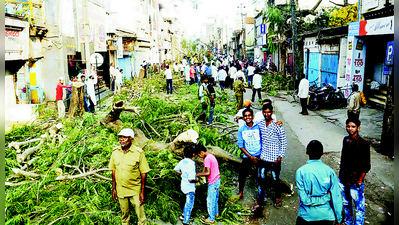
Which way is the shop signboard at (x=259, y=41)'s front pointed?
toward the camera

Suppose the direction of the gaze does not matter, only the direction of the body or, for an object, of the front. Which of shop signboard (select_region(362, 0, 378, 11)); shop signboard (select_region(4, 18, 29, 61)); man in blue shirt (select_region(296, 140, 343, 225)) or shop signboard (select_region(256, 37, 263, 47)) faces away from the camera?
the man in blue shirt

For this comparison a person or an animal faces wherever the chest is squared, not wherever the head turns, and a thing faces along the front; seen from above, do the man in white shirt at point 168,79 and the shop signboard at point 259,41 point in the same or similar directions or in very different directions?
very different directions

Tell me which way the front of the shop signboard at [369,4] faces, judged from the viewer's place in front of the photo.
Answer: facing the viewer and to the left of the viewer

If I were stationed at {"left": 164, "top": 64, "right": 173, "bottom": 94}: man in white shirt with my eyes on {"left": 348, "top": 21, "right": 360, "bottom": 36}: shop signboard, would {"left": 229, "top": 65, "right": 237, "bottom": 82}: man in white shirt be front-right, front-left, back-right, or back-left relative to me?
front-left

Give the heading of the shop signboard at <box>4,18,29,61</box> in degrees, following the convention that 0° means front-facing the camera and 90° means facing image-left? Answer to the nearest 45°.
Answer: approximately 315°

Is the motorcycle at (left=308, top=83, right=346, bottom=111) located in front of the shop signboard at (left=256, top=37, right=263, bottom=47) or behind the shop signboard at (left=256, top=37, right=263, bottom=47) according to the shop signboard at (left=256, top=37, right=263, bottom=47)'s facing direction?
in front

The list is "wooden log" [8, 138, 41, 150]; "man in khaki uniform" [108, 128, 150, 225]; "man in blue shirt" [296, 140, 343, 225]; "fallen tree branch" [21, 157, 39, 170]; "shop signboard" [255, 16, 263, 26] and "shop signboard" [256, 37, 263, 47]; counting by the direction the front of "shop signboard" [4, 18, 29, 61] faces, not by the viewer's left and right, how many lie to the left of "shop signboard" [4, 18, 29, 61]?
2

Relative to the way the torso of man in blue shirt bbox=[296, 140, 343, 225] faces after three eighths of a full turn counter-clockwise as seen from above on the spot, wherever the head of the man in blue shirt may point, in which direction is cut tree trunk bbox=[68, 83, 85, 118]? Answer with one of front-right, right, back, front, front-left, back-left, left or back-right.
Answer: right

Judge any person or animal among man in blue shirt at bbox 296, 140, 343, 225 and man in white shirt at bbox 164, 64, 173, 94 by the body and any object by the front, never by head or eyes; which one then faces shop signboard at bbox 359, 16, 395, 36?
the man in blue shirt

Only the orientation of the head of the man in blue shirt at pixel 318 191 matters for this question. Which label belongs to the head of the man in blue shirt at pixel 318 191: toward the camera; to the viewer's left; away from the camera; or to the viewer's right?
away from the camera

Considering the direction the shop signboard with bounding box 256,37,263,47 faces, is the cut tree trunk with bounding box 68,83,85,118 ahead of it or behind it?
ahead

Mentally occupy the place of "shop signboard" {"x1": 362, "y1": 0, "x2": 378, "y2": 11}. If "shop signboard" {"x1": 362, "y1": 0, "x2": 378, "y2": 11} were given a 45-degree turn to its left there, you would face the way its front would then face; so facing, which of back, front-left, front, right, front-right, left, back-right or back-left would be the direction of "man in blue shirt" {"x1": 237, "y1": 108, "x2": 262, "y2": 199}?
front

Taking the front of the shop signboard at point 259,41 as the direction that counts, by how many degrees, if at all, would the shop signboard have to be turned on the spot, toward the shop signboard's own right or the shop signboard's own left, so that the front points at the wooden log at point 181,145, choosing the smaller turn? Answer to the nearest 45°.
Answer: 0° — it already faces it

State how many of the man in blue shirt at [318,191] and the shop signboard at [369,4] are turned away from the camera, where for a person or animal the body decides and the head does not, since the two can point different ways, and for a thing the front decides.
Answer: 1
